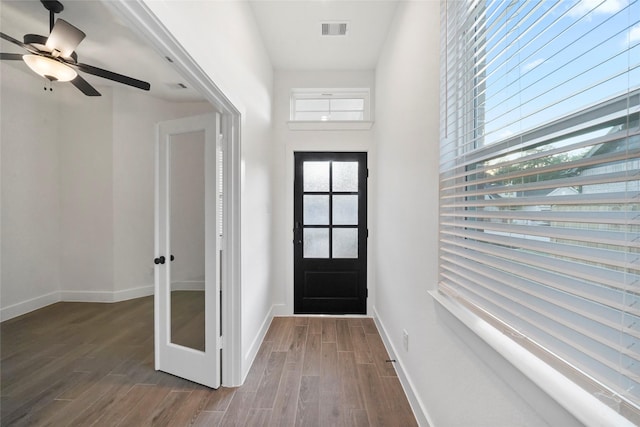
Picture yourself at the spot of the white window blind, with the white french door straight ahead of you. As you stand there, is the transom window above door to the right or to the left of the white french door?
right

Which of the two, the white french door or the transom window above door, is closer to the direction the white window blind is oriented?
the white french door

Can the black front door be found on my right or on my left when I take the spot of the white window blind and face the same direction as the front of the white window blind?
on my right

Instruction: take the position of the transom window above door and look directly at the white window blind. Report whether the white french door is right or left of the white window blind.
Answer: right

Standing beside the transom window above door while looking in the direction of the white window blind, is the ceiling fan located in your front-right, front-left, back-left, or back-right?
front-right

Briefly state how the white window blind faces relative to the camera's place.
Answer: facing the viewer and to the left of the viewer

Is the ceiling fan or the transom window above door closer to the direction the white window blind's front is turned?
the ceiling fan

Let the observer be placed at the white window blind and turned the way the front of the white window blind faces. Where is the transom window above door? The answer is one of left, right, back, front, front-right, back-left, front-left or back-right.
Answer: right

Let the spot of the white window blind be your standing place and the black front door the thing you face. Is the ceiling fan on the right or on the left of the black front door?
left
